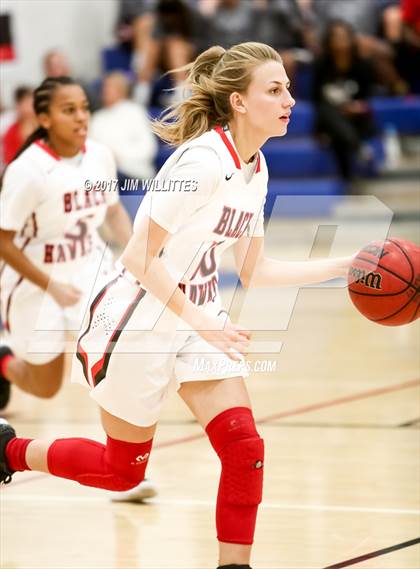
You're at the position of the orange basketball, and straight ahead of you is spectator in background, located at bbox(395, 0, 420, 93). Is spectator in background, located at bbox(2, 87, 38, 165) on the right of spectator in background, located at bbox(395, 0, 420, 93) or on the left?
left

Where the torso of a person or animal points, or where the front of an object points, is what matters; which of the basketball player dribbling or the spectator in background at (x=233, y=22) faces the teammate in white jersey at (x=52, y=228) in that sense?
the spectator in background

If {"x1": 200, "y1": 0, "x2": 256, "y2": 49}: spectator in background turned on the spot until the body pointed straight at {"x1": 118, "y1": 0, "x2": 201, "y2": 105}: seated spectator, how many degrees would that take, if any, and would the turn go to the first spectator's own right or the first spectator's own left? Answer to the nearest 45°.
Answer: approximately 90° to the first spectator's own right

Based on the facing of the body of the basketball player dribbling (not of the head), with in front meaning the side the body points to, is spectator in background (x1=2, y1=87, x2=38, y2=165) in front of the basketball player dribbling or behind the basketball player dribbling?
behind

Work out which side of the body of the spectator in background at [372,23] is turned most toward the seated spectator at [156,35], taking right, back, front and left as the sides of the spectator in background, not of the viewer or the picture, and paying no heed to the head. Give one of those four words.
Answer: right

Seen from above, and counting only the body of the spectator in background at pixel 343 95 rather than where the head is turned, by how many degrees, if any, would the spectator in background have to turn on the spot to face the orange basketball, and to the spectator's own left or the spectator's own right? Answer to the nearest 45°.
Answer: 0° — they already face it

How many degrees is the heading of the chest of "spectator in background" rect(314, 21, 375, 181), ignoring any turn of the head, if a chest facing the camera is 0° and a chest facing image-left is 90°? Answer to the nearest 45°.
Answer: approximately 0°

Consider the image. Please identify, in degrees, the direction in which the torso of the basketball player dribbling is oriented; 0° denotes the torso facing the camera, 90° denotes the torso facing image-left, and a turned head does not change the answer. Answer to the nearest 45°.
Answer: approximately 315°

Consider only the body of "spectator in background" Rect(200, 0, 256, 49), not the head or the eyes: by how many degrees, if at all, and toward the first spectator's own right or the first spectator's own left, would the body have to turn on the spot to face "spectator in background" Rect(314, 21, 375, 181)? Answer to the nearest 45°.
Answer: approximately 45° to the first spectator's own left

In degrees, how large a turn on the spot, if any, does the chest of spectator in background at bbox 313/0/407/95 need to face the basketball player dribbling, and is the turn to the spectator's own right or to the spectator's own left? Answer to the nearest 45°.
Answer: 0° — they already face them

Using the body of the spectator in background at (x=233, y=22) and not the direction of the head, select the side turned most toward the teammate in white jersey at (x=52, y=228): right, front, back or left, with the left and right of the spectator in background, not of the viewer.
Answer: front

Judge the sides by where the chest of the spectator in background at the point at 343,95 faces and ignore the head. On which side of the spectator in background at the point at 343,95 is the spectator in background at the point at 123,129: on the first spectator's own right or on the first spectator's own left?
on the first spectator's own right

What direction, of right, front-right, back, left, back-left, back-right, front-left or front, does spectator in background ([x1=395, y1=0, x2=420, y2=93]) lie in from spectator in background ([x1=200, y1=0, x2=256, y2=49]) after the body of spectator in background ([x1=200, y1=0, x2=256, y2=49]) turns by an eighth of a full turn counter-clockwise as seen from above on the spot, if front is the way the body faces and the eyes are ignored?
front-left
